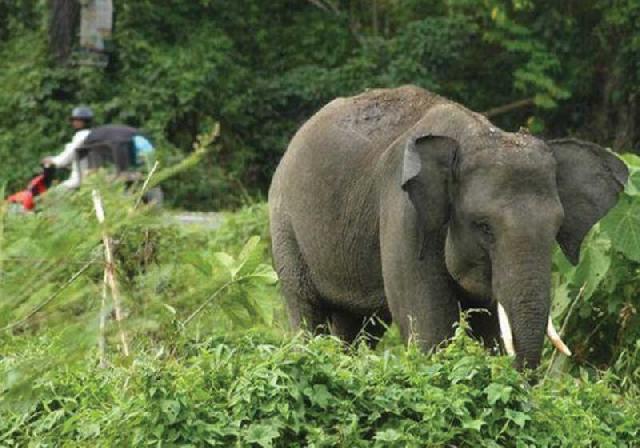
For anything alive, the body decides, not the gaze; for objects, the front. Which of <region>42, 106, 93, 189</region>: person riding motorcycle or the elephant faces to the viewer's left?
the person riding motorcycle

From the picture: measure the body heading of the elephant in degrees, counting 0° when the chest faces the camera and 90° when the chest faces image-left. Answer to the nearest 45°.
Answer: approximately 315°

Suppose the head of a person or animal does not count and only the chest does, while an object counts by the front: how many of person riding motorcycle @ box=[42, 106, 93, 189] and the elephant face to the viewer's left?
1

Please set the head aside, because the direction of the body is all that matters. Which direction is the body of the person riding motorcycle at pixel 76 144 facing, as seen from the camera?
to the viewer's left

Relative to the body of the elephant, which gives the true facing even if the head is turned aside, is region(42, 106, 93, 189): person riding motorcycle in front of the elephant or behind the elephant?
behind

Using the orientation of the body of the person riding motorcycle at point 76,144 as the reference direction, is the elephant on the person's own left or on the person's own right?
on the person's own left

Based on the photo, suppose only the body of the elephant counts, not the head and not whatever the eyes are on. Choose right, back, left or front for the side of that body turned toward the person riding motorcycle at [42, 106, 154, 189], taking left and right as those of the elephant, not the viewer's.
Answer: back
